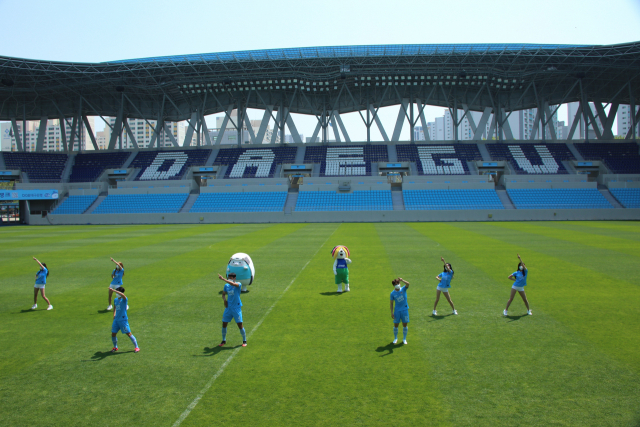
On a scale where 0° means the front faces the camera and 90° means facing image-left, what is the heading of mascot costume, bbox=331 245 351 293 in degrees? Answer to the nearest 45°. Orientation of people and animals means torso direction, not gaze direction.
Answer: approximately 0°
